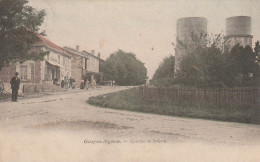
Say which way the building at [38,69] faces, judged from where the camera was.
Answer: facing the viewer and to the right of the viewer

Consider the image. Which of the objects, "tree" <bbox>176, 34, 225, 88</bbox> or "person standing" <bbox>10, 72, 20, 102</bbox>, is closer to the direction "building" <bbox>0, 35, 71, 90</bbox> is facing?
the tree

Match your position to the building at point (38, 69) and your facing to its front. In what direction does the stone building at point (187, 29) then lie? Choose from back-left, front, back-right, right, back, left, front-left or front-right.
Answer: front

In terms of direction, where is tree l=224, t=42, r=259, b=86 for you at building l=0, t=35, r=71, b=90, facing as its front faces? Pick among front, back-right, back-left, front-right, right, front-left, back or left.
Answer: front

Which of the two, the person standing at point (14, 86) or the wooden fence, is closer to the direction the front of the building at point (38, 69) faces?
the wooden fence

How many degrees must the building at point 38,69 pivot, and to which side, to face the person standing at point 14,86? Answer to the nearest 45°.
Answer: approximately 90° to its right

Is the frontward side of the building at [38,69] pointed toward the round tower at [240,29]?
yes

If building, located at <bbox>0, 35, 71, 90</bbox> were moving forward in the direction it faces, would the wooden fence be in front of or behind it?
in front

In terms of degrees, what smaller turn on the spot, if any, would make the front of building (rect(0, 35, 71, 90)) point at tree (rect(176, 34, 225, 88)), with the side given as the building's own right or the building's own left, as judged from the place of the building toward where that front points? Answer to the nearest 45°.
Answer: approximately 45° to the building's own left
